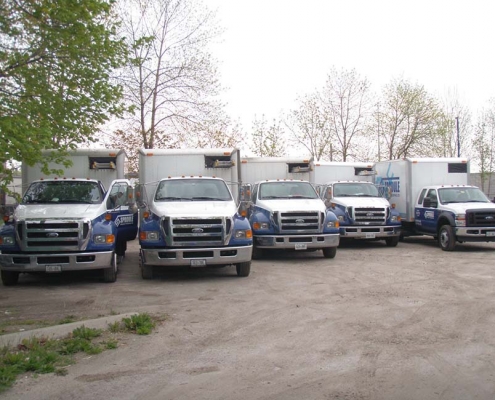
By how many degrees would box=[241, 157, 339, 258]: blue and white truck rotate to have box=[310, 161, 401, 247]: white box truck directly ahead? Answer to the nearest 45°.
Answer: approximately 135° to its left

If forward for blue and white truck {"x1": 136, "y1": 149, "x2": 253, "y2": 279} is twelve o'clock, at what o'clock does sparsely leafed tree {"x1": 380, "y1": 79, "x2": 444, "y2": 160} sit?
The sparsely leafed tree is roughly at 7 o'clock from the blue and white truck.

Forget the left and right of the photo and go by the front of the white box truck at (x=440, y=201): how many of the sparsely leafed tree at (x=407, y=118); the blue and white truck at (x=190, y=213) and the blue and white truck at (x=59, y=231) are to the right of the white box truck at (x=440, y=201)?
2

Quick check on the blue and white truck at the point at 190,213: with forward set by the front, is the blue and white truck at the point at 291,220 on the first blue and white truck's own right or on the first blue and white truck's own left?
on the first blue and white truck's own left

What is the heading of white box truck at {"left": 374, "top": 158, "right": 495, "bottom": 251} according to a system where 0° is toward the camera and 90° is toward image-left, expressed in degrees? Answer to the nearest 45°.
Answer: approximately 315°

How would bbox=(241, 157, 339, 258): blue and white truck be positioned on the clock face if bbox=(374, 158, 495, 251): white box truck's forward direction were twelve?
The blue and white truck is roughly at 3 o'clock from the white box truck.

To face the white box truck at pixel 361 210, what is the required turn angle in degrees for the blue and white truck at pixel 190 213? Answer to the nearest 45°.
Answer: approximately 135° to its left

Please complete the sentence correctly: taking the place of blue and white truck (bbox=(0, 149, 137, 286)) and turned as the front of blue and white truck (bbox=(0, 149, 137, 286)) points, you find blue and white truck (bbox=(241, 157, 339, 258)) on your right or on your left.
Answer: on your left

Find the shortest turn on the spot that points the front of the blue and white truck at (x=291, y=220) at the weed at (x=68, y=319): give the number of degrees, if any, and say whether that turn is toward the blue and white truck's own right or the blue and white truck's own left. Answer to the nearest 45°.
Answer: approximately 45° to the blue and white truck's own right

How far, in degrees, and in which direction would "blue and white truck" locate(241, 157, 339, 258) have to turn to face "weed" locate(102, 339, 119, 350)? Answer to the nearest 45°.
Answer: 0° — it already faces it

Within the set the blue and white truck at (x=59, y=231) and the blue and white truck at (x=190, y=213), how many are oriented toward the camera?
2

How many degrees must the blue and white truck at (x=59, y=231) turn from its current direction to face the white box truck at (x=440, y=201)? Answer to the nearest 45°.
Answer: approximately 90° to its left

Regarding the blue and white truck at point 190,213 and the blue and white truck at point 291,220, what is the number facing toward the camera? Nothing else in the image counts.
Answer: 2

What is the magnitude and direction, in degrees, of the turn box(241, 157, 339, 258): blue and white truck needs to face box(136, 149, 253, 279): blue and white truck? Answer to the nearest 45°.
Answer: approximately 45° to its right
